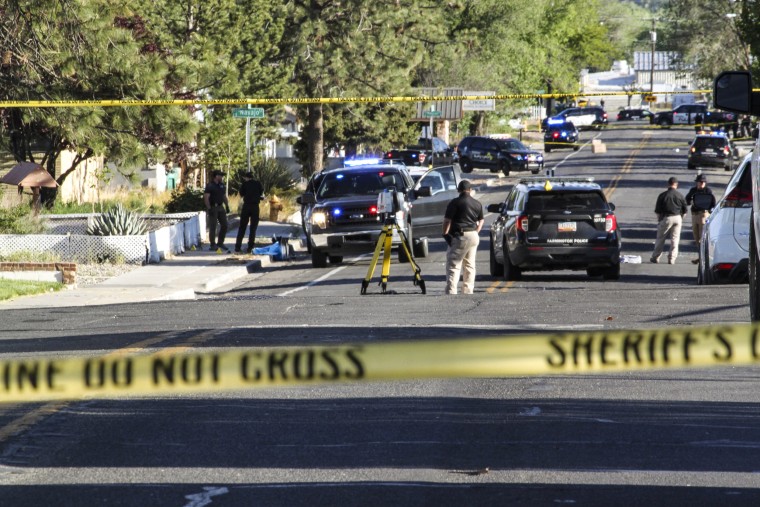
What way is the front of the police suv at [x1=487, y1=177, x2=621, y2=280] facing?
away from the camera

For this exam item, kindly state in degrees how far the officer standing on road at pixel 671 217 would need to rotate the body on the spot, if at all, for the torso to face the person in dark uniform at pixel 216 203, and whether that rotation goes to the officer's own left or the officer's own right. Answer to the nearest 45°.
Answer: approximately 90° to the officer's own left

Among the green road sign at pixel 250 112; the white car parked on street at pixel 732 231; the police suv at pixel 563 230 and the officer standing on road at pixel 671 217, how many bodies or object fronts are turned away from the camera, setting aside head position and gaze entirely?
3

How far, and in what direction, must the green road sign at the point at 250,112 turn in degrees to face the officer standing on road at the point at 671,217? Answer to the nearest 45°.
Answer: approximately 45° to its left

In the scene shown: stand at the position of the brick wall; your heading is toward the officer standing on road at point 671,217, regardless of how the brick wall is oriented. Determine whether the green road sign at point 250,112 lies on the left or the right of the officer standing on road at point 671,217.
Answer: left

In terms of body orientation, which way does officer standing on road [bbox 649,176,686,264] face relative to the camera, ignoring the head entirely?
away from the camera

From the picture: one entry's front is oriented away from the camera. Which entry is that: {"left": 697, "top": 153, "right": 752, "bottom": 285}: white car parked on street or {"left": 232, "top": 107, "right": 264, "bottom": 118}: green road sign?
the white car parked on street

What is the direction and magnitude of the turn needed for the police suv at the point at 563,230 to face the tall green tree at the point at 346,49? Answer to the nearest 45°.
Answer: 0° — it already faces it

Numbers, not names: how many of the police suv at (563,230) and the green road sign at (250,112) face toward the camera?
1

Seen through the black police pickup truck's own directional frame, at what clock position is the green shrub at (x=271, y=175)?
The green shrub is roughly at 4 o'clock from the black police pickup truck.
